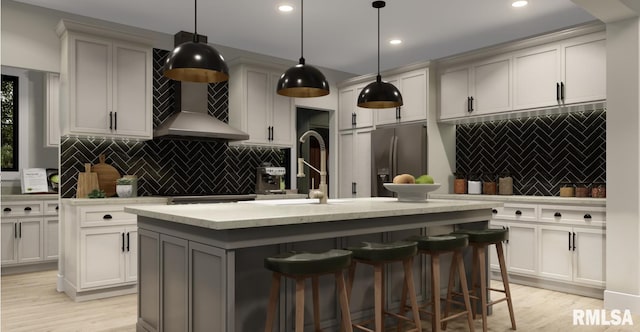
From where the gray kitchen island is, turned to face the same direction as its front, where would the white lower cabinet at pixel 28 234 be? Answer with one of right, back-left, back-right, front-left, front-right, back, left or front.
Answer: back

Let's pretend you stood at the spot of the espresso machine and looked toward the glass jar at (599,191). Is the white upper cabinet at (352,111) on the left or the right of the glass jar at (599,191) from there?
left

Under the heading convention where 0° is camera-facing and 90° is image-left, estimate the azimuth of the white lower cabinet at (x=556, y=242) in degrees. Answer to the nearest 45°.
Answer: approximately 45°

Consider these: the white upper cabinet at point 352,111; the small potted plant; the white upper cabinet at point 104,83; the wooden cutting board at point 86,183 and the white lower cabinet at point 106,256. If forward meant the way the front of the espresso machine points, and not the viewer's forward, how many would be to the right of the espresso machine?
4

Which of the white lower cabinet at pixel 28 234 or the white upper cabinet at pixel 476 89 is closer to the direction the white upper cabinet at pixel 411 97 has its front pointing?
the white lower cabinet

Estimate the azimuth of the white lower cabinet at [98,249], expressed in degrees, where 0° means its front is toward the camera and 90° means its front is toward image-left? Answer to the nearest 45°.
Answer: approximately 315°

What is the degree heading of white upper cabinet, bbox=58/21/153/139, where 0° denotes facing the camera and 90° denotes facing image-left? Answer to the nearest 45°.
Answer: approximately 315°

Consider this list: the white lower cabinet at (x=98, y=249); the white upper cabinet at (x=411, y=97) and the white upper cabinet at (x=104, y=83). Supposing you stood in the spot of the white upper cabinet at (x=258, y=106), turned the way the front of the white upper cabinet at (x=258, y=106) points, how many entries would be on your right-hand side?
2
